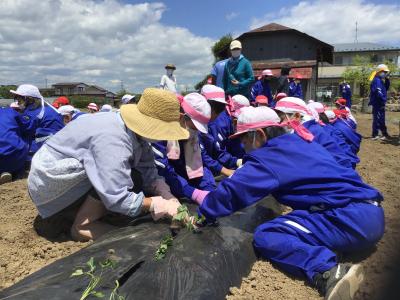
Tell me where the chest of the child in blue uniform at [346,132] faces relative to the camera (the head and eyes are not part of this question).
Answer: to the viewer's left

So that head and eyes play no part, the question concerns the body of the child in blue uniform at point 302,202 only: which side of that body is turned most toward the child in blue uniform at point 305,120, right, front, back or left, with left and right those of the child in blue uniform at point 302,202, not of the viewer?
right

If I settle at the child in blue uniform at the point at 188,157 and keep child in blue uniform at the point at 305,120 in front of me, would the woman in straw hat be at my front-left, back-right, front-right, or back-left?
back-right

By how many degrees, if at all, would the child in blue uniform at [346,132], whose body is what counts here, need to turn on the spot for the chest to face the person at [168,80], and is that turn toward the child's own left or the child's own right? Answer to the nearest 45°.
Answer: approximately 45° to the child's own right

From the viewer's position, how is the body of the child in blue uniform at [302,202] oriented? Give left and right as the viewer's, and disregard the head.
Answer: facing to the left of the viewer

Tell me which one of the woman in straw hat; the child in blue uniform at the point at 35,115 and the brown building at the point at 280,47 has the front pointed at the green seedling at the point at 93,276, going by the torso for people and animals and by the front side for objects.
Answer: the brown building

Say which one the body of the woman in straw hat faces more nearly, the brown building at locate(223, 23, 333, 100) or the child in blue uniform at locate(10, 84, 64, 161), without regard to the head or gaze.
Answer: the brown building

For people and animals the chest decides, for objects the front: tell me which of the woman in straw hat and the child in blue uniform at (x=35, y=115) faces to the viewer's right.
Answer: the woman in straw hat

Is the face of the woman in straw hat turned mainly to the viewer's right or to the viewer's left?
to the viewer's right

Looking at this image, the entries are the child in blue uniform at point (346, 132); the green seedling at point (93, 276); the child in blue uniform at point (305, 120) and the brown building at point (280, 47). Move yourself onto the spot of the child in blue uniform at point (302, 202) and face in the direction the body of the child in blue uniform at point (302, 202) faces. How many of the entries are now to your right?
3

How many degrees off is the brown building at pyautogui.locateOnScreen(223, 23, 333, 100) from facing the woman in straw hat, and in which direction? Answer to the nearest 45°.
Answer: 0° — it already faces them

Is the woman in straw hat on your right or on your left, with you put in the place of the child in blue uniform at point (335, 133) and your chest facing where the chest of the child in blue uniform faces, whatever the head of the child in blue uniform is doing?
on your left

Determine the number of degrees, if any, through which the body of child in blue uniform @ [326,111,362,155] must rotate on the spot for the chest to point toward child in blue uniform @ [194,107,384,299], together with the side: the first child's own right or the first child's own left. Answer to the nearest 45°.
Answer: approximately 90° to the first child's own left

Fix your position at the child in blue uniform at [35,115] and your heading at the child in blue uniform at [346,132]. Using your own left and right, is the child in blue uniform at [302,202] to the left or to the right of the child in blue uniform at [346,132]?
right
